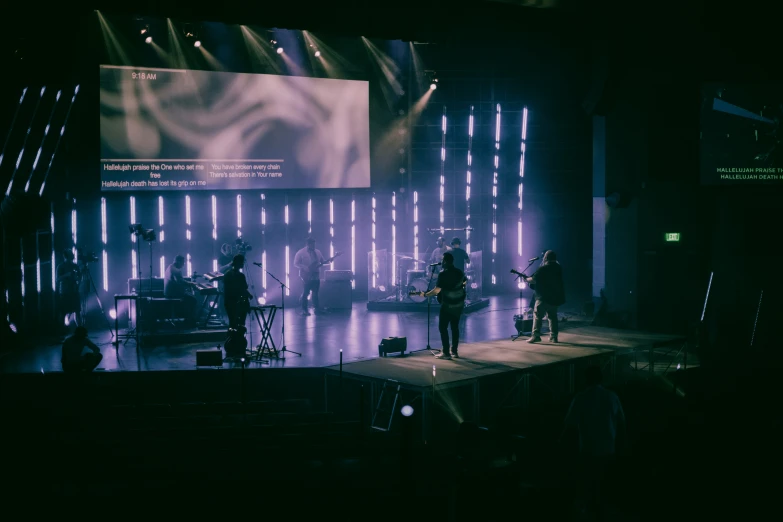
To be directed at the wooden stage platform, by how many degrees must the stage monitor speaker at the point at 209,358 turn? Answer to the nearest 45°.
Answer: approximately 90° to its right

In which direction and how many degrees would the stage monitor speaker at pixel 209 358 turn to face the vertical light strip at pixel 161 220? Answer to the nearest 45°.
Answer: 0° — it already faces it

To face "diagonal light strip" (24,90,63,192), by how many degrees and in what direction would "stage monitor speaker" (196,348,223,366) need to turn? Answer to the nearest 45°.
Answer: approximately 45° to its left

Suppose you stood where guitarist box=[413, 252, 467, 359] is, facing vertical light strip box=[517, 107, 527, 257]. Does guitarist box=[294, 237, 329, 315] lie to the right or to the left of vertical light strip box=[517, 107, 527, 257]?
left

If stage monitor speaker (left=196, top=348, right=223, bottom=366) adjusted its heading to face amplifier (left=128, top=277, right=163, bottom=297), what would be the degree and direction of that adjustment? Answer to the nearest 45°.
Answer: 0° — it already faces it

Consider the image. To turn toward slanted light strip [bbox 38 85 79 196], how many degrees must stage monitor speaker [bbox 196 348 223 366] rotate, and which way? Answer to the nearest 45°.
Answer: approximately 45° to its left

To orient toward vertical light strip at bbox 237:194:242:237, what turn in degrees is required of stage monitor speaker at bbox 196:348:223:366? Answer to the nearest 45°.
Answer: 0° — it already faces it

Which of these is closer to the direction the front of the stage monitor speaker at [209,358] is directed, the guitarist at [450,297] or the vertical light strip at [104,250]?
the vertical light strip

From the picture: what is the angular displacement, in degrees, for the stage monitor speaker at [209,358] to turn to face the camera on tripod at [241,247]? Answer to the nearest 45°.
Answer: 0° — it already faces it

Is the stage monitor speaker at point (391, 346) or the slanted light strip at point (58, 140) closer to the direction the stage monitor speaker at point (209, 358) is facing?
the slanted light strip

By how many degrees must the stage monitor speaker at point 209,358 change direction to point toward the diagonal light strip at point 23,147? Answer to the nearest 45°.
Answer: approximately 45° to its left

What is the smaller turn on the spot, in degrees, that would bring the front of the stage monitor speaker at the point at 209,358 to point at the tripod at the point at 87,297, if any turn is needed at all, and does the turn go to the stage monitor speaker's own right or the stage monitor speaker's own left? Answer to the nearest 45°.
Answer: approximately 45° to the stage monitor speaker's own left

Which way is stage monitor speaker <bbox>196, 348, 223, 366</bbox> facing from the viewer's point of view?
away from the camera
